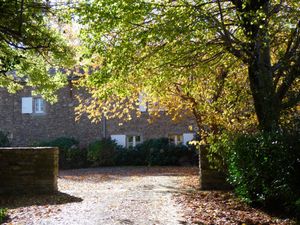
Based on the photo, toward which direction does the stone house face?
toward the camera

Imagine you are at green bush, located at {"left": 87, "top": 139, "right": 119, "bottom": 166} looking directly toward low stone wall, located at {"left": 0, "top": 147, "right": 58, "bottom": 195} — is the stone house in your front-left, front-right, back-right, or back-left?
back-right

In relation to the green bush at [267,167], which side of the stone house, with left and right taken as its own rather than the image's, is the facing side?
front

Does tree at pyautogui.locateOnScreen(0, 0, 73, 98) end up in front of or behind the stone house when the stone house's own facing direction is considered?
in front

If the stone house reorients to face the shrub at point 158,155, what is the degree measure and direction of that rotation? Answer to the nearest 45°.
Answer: approximately 45° to its left

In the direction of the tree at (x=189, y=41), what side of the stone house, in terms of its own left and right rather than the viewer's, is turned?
front

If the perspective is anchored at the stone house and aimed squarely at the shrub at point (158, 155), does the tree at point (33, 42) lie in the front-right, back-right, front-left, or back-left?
front-right

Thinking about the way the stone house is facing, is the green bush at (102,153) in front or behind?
in front

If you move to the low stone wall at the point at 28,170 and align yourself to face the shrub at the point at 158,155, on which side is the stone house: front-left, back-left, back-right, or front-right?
front-left

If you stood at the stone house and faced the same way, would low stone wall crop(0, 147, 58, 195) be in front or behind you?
in front
